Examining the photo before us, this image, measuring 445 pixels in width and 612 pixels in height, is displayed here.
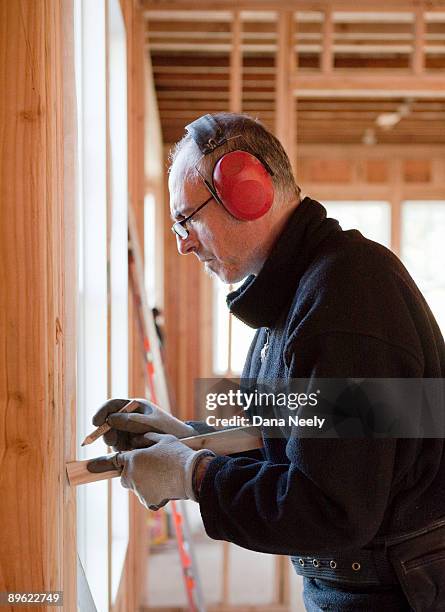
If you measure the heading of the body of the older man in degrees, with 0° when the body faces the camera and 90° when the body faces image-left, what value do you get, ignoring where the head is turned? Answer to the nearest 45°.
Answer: approximately 90°

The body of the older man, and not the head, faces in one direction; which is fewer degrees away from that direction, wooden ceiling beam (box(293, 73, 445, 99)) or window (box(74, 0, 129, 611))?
the window

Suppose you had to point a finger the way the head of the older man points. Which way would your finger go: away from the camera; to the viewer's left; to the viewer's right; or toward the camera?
to the viewer's left
